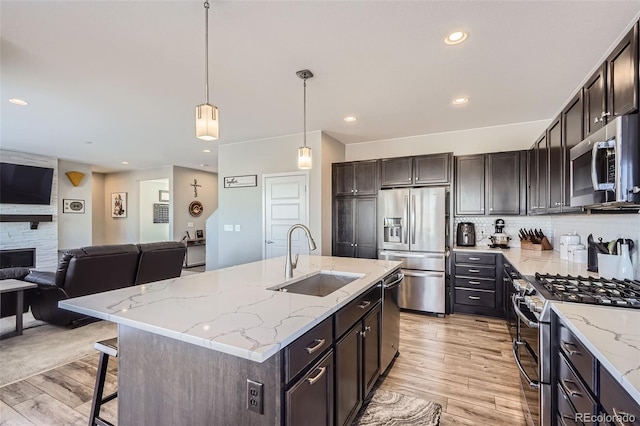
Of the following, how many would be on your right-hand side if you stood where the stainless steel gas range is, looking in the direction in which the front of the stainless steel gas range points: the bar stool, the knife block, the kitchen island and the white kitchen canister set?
2

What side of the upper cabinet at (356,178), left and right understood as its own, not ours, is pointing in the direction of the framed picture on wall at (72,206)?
right

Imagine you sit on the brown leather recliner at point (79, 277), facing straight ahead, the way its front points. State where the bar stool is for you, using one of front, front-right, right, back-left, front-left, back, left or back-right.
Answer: back-left

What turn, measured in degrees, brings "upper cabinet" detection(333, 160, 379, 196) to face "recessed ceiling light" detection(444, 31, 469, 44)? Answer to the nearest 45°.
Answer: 0° — it already faces it

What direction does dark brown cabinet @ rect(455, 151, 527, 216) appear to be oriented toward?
toward the camera

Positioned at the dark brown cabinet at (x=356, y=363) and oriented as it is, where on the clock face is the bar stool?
The bar stool is roughly at 4 o'clock from the dark brown cabinet.

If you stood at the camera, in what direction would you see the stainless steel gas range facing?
facing to the left of the viewer

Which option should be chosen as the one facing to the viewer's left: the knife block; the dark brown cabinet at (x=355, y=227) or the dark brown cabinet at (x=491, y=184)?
the knife block

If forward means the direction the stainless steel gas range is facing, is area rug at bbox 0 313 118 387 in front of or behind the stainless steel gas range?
in front

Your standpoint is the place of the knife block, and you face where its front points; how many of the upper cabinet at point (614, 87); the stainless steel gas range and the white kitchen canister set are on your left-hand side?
3

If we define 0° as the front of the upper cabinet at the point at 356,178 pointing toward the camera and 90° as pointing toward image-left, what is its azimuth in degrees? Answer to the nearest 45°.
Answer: approximately 0°

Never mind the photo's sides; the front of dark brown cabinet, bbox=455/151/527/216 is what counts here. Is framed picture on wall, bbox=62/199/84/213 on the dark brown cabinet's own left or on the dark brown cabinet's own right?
on the dark brown cabinet's own right

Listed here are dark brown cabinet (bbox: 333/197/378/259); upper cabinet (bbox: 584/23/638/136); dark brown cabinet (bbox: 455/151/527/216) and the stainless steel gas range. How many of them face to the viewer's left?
2

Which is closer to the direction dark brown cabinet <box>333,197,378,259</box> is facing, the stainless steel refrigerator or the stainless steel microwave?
the stainless steel microwave

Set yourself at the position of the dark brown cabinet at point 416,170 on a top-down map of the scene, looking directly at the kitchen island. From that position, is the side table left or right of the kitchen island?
right

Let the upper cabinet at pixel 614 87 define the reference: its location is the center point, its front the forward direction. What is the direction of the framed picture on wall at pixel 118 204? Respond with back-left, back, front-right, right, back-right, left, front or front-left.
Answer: front
